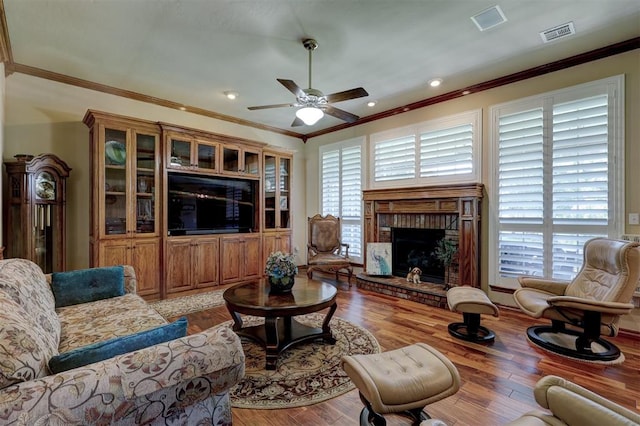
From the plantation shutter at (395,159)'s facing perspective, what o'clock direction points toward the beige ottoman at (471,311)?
The beige ottoman is roughly at 10 o'clock from the plantation shutter.

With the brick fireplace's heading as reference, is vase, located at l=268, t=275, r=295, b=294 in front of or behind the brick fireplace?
in front

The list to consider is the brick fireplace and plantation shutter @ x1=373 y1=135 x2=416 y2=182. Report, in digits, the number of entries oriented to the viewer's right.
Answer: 0

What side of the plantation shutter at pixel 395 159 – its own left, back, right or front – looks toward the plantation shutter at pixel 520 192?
left

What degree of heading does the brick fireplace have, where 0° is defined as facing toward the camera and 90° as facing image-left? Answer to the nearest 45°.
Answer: approximately 45°

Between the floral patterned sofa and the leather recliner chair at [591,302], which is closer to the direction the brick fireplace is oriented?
the floral patterned sofa

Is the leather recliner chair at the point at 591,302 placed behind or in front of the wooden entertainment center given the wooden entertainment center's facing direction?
in front

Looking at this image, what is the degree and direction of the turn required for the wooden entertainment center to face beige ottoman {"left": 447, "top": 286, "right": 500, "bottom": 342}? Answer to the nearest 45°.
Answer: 0° — it already faces it

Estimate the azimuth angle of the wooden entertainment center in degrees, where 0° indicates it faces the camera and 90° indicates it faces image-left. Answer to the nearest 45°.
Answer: approximately 315°

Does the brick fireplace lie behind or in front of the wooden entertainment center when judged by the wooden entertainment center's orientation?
in front

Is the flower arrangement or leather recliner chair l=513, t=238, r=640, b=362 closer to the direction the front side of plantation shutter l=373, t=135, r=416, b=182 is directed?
the flower arrangement

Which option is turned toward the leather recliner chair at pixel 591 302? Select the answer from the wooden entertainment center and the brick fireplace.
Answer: the wooden entertainment center

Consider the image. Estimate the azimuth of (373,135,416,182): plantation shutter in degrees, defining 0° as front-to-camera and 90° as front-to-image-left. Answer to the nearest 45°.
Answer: approximately 45°
